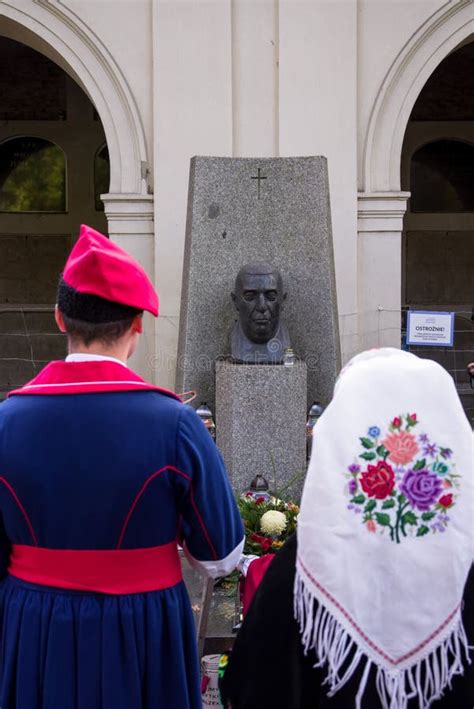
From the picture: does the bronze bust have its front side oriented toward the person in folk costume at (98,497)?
yes

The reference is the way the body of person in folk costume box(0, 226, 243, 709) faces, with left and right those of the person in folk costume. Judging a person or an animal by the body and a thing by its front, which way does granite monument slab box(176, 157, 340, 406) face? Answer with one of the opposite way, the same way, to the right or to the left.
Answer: the opposite way

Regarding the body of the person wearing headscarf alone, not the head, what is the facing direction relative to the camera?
away from the camera

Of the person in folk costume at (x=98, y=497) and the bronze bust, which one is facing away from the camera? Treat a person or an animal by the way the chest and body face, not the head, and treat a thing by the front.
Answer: the person in folk costume

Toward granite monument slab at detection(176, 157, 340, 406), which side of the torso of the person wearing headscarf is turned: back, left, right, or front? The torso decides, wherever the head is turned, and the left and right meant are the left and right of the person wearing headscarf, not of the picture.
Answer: front

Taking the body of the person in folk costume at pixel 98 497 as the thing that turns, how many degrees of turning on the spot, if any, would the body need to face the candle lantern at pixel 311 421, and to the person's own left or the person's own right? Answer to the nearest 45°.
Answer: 0° — they already face it

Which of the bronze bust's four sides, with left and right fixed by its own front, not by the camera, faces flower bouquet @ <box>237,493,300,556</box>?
front

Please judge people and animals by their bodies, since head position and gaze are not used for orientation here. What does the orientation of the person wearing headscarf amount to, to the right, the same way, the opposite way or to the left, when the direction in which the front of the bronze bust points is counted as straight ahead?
the opposite way

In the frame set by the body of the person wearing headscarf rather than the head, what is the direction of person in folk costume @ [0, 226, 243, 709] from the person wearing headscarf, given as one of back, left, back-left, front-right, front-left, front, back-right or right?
left

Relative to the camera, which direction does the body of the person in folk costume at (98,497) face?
away from the camera

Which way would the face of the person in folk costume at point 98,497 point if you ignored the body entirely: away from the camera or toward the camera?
away from the camera

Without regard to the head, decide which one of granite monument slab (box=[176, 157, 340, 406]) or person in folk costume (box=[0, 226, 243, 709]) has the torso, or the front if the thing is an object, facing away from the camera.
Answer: the person in folk costume

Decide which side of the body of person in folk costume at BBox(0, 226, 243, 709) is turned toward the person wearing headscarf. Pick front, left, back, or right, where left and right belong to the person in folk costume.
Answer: right

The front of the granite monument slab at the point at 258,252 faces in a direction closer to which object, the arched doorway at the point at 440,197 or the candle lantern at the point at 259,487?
the candle lantern
